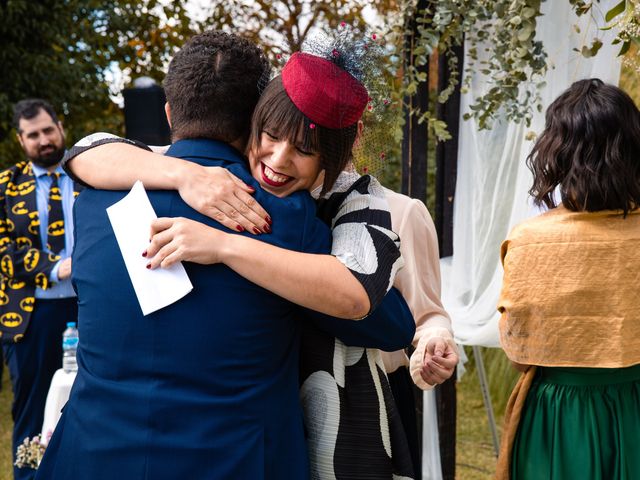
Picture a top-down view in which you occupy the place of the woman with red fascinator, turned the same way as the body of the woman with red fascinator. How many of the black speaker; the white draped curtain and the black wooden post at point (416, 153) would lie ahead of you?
0

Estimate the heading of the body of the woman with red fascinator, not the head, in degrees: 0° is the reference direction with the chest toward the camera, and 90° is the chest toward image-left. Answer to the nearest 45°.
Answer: approximately 45°

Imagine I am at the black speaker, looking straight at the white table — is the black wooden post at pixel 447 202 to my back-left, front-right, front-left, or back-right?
front-left

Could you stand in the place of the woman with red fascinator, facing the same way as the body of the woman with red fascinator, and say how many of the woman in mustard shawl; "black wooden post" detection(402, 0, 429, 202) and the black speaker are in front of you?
0

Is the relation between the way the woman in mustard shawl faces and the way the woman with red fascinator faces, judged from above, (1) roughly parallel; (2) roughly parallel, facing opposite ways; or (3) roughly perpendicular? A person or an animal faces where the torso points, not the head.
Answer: roughly parallel, facing opposite ways

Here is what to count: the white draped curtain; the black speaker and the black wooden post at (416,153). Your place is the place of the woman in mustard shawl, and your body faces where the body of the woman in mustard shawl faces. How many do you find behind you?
0

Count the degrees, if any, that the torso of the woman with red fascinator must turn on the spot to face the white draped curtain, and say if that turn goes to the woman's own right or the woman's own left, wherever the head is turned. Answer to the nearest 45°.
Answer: approximately 180°

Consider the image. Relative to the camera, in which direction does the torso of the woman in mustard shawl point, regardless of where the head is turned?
away from the camera

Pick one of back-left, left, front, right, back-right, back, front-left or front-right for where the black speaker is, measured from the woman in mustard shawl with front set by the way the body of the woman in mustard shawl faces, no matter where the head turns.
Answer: front-left

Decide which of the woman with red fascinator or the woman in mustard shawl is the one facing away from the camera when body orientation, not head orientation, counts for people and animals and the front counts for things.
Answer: the woman in mustard shawl

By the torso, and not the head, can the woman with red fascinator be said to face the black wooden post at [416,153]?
no

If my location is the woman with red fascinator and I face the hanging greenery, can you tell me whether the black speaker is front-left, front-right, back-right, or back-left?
front-left

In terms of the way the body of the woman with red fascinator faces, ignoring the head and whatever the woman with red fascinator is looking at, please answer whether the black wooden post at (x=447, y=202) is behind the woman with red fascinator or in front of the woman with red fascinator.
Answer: behind

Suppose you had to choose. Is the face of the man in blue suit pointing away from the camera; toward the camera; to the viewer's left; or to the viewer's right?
away from the camera

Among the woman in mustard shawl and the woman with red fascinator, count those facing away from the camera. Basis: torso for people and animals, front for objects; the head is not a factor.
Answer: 1

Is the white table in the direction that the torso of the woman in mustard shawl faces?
no

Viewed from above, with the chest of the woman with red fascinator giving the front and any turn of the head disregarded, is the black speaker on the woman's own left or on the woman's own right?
on the woman's own right
